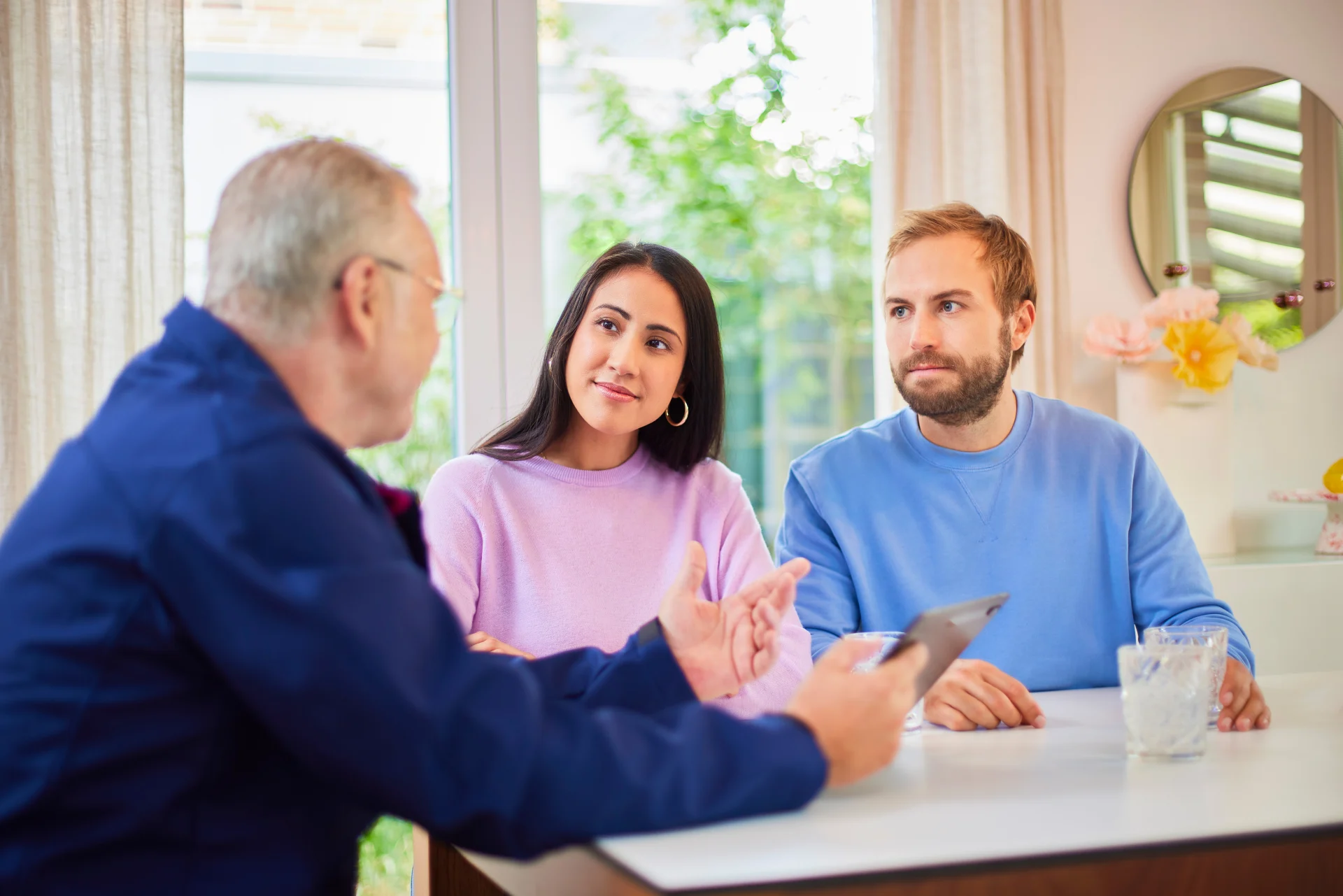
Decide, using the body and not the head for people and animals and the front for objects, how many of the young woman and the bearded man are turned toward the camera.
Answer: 2

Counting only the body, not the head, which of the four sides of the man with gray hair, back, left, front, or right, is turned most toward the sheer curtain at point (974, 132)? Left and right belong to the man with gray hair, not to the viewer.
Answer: front

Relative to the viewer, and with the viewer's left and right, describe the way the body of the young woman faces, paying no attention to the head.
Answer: facing the viewer

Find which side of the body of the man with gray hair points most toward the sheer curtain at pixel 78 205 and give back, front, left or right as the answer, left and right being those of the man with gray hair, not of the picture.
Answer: left

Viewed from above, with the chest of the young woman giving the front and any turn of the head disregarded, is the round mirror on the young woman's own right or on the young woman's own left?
on the young woman's own left

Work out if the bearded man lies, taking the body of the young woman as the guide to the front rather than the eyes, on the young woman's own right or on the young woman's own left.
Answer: on the young woman's own left

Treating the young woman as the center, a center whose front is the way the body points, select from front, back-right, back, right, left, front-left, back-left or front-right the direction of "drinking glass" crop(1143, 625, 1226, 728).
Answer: front-left

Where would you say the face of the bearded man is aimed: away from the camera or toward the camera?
toward the camera

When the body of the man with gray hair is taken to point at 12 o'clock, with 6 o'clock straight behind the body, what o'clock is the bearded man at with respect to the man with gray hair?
The bearded man is roughly at 12 o'clock from the man with gray hair.

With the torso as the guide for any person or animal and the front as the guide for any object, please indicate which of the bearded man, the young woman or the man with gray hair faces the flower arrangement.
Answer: the man with gray hair

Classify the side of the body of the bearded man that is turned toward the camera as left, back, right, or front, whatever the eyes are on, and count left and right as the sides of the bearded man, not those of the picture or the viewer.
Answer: front

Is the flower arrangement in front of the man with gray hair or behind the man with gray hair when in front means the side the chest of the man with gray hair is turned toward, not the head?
in front

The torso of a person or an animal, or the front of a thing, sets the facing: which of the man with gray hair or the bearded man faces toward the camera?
the bearded man

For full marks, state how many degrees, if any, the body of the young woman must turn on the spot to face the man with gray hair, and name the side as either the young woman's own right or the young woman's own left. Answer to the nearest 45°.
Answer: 0° — they already face them

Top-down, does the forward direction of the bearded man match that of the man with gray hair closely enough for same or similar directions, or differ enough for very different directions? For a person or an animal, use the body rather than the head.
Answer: very different directions

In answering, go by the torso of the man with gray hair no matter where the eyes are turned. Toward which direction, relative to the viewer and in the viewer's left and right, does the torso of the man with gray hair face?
facing away from the viewer and to the right of the viewer

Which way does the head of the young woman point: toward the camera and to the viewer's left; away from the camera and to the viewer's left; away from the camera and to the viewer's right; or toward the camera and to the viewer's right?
toward the camera and to the viewer's left

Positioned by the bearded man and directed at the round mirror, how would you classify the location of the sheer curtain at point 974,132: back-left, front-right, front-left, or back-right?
front-left

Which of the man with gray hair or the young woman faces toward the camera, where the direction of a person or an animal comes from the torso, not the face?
the young woman

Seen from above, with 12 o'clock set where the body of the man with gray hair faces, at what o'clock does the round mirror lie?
The round mirror is roughly at 12 o'clock from the man with gray hair.
